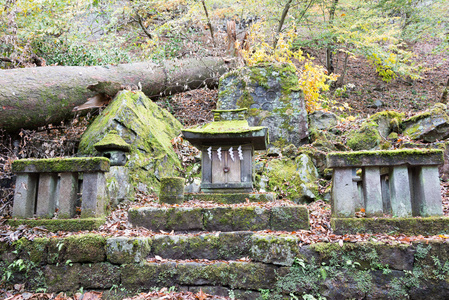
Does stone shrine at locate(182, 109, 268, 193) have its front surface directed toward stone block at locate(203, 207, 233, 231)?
yes

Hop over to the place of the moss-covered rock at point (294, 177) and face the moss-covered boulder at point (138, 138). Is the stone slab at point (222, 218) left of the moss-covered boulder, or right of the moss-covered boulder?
left

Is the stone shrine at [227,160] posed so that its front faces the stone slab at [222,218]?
yes

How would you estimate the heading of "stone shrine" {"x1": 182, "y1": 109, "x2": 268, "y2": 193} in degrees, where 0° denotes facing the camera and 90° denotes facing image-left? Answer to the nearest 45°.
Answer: approximately 0°

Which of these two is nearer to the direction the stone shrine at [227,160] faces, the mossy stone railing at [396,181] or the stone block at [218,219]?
the stone block

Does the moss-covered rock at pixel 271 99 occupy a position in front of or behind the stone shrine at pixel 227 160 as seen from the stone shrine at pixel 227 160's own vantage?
behind

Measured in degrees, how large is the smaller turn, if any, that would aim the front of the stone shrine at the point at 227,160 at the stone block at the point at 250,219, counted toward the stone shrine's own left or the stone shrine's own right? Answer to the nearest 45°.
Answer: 0° — it already faces it

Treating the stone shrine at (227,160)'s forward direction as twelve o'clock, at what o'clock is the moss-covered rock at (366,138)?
The moss-covered rock is roughly at 8 o'clock from the stone shrine.

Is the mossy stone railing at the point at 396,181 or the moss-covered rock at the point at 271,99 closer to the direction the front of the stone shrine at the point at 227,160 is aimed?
the mossy stone railing

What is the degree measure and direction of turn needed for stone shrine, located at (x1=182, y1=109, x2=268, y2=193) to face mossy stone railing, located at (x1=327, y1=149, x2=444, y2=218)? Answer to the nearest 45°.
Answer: approximately 45° to its left

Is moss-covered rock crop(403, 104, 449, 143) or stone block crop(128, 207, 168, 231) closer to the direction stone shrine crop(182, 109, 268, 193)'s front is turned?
the stone block

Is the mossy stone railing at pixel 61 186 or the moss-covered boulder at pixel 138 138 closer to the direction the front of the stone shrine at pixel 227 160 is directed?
the mossy stone railing

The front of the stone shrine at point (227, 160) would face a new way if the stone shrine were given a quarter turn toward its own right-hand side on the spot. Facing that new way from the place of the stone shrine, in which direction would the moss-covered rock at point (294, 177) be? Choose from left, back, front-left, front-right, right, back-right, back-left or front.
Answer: back-right
